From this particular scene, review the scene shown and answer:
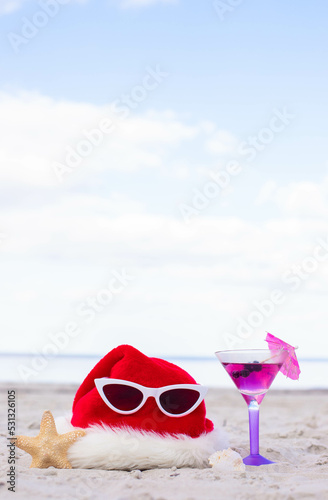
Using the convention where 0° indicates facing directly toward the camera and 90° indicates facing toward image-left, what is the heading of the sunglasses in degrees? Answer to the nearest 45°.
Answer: approximately 0°
